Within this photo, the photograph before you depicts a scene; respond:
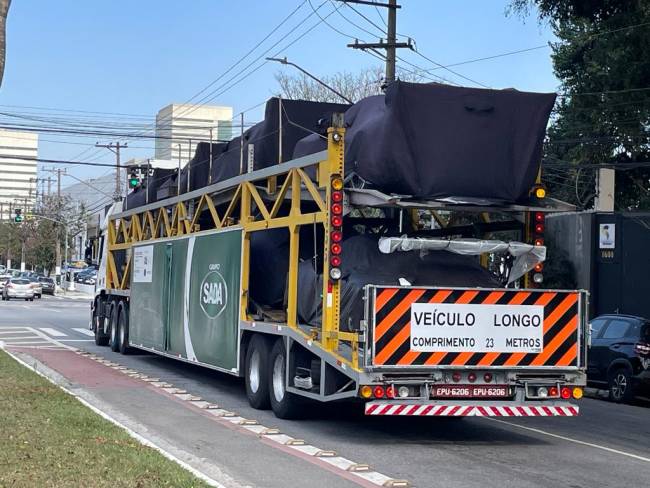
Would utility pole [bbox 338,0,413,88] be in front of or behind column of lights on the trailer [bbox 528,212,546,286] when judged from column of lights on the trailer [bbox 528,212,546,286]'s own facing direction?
behind

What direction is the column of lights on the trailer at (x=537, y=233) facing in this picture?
toward the camera

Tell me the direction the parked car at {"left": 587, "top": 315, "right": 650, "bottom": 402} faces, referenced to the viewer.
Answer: facing away from the viewer and to the left of the viewer

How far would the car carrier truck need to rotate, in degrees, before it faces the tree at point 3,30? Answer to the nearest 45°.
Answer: approximately 135° to its left

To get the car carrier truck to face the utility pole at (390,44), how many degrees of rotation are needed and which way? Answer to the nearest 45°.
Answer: approximately 45° to its right

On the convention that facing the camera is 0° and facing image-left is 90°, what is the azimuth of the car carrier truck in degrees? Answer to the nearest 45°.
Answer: approximately 135°

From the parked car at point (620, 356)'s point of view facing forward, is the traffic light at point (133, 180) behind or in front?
in front

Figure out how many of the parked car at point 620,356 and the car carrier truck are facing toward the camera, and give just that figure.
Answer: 0

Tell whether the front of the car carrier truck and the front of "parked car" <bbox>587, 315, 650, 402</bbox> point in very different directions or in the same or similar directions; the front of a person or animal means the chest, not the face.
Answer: same or similar directions

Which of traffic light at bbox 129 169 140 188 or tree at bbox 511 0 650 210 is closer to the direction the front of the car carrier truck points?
the traffic light

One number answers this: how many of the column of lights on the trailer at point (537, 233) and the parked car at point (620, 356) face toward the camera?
1
